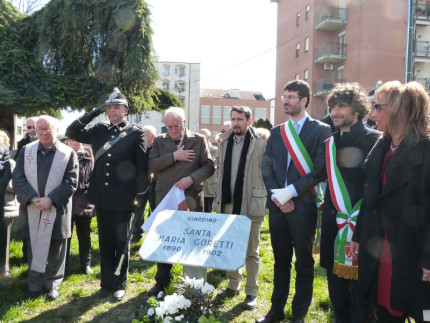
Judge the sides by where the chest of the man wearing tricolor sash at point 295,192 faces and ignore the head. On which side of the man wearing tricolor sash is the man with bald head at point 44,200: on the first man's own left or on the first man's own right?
on the first man's own right

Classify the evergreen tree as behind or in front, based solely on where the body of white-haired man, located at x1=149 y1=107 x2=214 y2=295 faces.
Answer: behind

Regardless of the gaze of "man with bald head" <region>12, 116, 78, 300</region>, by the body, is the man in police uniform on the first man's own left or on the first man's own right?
on the first man's own left

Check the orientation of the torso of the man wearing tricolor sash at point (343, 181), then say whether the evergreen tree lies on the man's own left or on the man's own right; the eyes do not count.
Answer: on the man's own right

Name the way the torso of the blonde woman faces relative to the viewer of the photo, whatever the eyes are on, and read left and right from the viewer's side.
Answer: facing the viewer and to the left of the viewer

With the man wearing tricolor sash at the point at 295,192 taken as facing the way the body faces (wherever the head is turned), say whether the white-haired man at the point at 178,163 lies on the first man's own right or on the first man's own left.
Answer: on the first man's own right

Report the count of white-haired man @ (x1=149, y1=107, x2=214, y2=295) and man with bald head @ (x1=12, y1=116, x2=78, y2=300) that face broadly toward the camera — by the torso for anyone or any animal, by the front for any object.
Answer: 2

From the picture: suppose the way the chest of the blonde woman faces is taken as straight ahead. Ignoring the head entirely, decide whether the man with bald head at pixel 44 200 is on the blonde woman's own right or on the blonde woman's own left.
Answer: on the blonde woman's own right

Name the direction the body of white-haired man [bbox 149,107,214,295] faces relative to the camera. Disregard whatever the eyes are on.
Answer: toward the camera

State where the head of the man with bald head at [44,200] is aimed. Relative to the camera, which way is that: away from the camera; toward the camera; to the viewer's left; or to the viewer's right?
toward the camera

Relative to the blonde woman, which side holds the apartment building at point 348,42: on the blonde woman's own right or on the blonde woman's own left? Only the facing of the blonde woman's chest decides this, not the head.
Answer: on the blonde woman's own right

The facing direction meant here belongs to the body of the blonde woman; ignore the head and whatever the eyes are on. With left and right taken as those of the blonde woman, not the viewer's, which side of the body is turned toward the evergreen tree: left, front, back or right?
right

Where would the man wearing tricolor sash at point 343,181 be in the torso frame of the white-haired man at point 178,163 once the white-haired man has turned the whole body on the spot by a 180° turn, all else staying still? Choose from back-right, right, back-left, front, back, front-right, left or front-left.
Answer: back-right

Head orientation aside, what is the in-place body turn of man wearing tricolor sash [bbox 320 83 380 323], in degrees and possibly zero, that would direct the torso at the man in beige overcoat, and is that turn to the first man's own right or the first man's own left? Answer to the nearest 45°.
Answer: approximately 90° to the first man's own right

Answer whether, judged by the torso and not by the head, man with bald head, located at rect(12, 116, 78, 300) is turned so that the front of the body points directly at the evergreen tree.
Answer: no

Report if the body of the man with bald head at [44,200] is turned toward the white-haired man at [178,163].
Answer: no

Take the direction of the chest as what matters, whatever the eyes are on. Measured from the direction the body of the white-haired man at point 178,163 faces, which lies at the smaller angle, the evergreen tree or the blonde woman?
the blonde woman

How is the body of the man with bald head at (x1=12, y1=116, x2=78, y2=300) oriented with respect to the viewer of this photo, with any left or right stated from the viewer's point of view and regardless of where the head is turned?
facing the viewer

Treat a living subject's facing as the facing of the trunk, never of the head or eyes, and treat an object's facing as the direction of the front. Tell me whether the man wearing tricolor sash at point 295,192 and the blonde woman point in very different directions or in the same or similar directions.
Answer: same or similar directions
